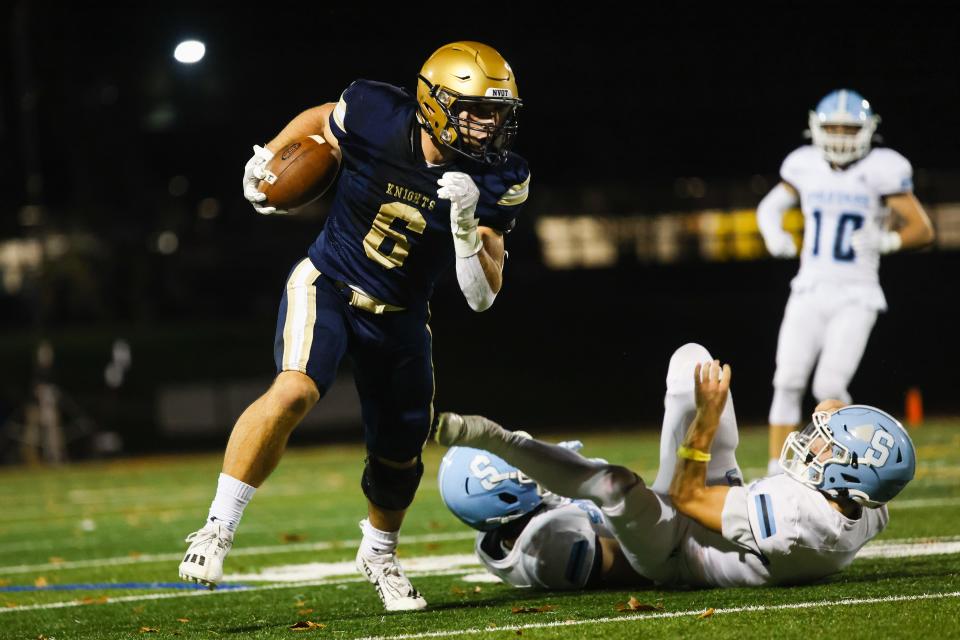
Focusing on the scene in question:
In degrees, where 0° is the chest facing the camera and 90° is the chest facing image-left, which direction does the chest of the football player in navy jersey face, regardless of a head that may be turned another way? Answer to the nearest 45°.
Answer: approximately 315°

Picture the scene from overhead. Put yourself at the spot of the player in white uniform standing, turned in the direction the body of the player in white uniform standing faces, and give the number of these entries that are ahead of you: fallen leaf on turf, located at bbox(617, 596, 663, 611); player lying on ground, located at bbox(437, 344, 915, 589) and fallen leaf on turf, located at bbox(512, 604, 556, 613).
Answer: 3

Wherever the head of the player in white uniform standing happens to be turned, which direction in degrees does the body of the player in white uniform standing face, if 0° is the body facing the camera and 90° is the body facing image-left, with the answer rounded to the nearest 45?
approximately 0°

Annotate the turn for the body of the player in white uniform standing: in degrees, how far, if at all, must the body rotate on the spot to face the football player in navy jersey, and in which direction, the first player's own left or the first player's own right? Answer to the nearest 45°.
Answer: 0° — they already face them

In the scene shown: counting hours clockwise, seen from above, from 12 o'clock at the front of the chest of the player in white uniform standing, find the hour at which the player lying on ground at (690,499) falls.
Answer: The player lying on ground is roughly at 12 o'clock from the player in white uniform standing.

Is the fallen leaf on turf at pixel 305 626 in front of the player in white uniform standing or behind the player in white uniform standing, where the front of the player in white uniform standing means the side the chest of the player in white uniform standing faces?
in front

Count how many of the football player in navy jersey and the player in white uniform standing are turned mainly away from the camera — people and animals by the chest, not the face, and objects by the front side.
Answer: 0

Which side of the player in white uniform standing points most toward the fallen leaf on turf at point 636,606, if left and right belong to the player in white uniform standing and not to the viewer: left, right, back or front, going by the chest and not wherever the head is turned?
front

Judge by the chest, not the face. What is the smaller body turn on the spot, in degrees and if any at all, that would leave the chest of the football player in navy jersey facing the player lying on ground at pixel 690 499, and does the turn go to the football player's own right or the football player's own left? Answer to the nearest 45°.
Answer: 0° — they already face them

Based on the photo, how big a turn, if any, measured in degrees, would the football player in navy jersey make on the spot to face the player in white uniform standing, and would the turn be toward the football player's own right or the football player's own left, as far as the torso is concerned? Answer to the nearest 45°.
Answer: approximately 90° to the football player's own left
